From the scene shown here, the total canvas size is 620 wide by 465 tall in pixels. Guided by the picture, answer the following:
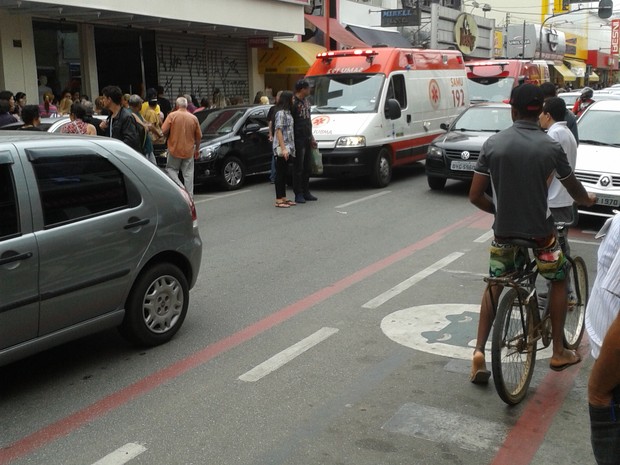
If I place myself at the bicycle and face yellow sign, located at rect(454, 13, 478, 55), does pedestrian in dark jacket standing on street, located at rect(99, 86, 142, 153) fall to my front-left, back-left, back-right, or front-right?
front-left

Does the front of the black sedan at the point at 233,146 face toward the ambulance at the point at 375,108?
no

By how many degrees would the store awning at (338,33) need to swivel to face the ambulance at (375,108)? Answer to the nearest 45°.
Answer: approximately 45° to its right

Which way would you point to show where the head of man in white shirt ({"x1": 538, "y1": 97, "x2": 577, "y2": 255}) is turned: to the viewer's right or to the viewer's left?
to the viewer's left

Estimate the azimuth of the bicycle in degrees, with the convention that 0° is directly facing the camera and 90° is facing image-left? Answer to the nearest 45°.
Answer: approximately 225°

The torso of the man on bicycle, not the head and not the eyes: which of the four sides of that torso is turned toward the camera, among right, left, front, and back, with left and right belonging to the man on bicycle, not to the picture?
back

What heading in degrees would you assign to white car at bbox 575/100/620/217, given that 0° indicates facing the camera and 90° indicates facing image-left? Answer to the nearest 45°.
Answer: approximately 45°

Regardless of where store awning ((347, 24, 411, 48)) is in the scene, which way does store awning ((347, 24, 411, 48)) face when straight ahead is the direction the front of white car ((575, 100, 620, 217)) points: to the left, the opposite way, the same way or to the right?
to the left

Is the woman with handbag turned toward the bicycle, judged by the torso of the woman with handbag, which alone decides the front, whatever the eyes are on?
no

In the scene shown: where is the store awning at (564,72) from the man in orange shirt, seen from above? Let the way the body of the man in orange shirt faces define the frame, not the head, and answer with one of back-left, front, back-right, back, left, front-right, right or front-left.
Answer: front-right

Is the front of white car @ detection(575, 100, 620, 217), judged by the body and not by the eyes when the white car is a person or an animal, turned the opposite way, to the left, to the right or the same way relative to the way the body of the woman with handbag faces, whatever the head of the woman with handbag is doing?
the opposite way

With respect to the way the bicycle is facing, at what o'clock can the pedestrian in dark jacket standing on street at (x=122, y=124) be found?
The pedestrian in dark jacket standing on street is roughly at 9 o'clock from the bicycle.

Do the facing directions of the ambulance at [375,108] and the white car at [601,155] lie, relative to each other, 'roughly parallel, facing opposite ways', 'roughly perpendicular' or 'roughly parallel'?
roughly parallel

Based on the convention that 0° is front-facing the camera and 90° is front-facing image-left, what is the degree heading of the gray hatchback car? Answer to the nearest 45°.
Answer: approximately 45°

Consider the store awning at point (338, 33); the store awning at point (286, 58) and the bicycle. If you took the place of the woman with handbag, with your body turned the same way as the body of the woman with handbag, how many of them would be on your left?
2

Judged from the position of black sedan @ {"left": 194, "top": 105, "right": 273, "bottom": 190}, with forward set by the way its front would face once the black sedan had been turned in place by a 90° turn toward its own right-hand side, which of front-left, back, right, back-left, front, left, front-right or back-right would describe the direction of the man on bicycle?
back-left

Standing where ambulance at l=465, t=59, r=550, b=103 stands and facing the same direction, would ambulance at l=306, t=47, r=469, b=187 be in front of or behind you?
in front

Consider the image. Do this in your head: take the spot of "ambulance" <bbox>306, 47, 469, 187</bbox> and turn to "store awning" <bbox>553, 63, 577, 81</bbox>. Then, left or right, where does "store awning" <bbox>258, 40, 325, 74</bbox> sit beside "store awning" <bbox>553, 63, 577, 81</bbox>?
left
